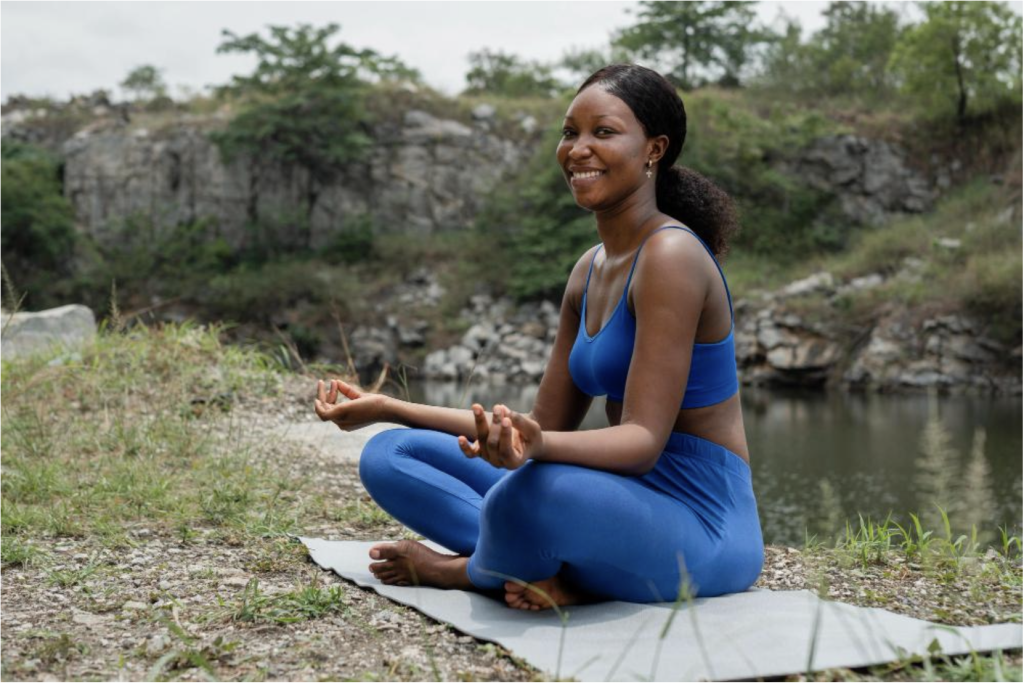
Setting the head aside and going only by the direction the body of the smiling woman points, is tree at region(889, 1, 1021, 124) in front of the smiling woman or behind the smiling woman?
behind

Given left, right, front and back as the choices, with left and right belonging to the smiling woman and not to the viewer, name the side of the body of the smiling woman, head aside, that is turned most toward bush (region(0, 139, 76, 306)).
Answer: right

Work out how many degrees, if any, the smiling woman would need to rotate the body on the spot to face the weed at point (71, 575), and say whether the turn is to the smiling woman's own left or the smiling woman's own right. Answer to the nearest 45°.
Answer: approximately 45° to the smiling woman's own right

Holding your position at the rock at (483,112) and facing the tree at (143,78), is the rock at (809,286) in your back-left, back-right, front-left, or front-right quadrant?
back-left

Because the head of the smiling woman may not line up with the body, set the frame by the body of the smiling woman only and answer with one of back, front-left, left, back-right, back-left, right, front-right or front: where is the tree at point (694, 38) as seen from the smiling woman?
back-right

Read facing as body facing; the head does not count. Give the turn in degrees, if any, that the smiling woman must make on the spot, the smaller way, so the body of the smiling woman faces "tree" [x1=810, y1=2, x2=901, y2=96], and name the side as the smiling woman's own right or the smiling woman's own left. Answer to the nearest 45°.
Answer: approximately 135° to the smiling woman's own right

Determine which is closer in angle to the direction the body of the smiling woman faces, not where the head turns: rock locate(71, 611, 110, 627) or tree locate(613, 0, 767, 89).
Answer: the rock

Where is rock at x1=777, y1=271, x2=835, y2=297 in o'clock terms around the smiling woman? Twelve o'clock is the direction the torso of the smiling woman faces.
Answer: The rock is roughly at 5 o'clock from the smiling woman.

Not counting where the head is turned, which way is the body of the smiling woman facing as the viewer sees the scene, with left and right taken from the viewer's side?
facing the viewer and to the left of the viewer

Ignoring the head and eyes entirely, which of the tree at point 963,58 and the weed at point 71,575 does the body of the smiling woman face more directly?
the weed

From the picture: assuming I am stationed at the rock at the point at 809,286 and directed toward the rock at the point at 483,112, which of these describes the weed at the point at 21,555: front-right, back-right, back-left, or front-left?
back-left

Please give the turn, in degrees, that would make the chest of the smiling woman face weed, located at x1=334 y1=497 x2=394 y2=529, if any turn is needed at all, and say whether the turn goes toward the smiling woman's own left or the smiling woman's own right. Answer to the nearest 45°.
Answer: approximately 90° to the smiling woman's own right
